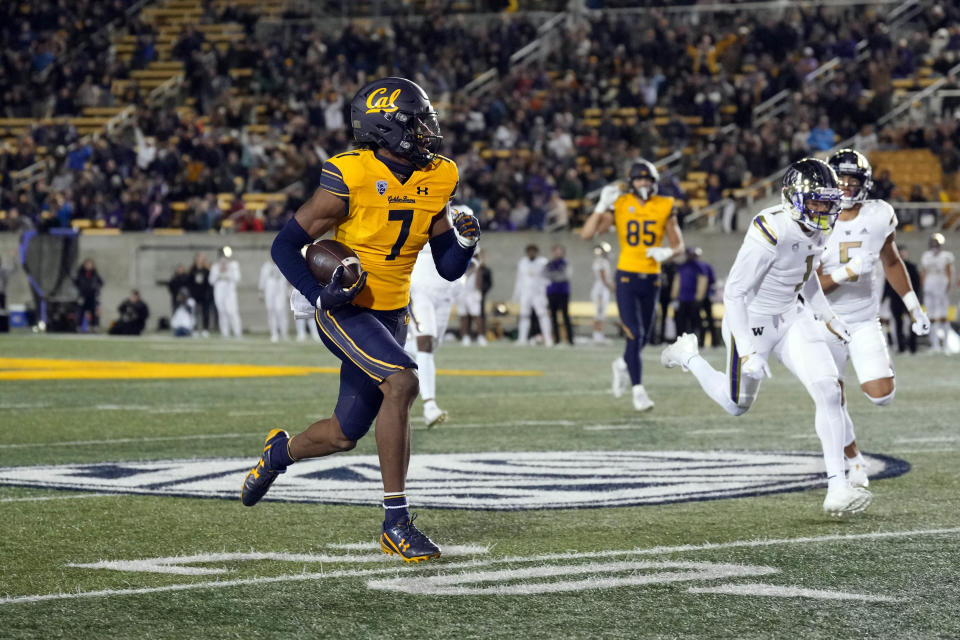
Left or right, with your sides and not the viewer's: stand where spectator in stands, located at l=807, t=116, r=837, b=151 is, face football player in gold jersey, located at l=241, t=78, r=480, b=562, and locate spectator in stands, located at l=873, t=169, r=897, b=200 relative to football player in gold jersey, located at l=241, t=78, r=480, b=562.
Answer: left

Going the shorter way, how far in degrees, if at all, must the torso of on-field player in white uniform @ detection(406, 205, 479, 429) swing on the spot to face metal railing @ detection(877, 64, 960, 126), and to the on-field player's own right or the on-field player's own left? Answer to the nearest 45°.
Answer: approximately 90° to the on-field player's own left

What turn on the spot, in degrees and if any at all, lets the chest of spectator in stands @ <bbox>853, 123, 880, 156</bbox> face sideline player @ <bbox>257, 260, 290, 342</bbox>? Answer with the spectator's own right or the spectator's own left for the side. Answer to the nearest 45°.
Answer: approximately 90° to the spectator's own right

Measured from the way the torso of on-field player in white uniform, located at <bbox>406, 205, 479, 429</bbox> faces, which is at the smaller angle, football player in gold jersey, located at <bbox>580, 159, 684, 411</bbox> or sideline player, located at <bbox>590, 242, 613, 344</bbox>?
the football player in gold jersey

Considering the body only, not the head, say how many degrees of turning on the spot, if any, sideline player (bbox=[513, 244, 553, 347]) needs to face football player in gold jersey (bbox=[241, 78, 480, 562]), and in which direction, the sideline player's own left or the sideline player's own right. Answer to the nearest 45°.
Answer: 0° — they already face them

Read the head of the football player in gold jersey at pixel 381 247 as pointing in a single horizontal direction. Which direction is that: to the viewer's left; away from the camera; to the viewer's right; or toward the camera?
to the viewer's right

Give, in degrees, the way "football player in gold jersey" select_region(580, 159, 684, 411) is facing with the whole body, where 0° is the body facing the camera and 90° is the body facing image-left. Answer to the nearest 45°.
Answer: approximately 0°

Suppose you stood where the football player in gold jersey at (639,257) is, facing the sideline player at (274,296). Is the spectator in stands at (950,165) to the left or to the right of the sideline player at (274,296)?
right

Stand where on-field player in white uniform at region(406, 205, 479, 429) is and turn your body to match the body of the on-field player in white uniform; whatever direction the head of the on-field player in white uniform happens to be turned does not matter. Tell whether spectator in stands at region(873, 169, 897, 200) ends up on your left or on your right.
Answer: on your left

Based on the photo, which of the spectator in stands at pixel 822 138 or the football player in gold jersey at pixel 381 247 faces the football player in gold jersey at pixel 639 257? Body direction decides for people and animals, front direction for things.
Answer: the spectator in stands

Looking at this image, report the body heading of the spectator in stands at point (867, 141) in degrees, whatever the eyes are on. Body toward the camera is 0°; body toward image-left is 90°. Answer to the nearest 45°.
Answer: approximately 0°
